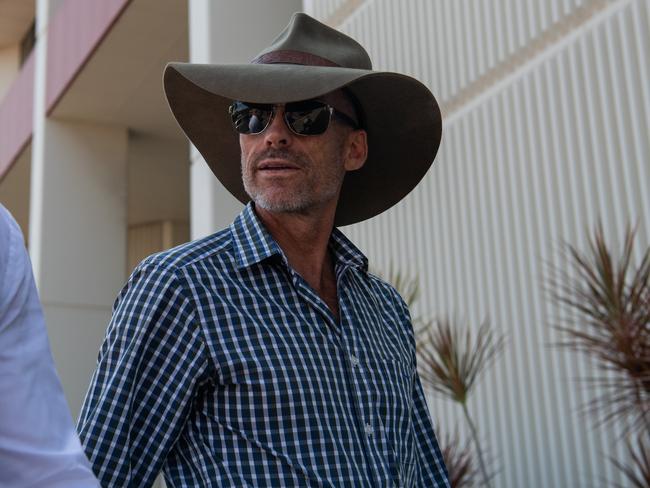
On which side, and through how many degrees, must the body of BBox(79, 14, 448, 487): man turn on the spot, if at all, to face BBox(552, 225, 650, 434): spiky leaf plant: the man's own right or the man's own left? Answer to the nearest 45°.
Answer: approximately 90° to the man's own left

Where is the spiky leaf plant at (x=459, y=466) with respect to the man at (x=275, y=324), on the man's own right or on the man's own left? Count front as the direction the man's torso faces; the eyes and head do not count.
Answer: on the man's own left

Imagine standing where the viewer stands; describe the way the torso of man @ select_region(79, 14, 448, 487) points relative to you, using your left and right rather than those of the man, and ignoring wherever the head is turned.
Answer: facing the viewer and to the right of the viewer

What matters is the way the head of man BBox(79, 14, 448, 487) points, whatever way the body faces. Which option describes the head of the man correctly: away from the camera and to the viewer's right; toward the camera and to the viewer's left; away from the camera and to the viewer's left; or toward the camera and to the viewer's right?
toward the camera and to the viewer's left

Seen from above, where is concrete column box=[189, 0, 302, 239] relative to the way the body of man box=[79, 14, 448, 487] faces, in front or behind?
behind

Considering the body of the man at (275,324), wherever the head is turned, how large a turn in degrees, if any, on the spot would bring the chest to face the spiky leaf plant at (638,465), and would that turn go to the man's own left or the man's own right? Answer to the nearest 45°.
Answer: approximately 90° to the man's own left

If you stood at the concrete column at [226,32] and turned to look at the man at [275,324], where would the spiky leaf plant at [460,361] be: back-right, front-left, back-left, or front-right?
front-left
